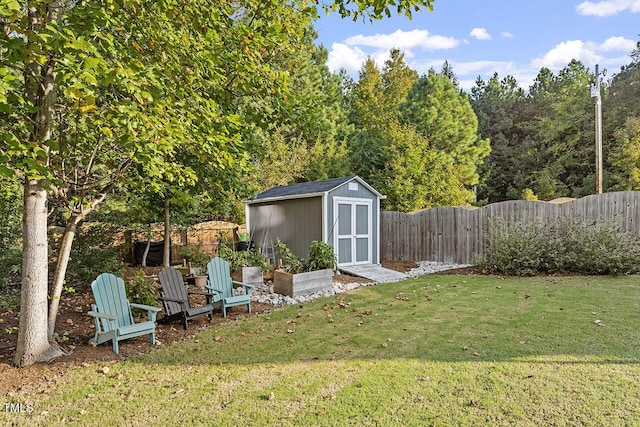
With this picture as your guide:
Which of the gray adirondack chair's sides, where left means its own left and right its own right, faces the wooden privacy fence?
left

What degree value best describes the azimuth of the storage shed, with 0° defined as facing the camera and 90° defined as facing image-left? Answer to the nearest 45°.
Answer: approximately 315°

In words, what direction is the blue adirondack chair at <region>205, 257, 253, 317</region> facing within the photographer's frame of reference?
facing the viewer and to the right of the viewer

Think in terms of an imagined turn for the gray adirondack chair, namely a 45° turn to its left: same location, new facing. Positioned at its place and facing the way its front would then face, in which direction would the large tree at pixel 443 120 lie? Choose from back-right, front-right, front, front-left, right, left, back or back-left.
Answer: front-left

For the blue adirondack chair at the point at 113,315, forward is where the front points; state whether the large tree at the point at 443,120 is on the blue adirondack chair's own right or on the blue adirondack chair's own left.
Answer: on the blue adirondack chair's own left

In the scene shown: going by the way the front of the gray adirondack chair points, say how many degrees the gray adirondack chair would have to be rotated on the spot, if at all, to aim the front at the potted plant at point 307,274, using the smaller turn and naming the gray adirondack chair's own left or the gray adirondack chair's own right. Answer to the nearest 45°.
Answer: approximately 90° to the gray adirondack chair's own left

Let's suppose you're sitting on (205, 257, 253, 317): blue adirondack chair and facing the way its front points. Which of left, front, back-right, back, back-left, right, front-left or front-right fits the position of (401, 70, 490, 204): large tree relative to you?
left

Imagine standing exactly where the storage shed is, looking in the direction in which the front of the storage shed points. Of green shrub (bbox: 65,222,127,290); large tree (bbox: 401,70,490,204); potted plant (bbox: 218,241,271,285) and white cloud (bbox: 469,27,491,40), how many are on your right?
2

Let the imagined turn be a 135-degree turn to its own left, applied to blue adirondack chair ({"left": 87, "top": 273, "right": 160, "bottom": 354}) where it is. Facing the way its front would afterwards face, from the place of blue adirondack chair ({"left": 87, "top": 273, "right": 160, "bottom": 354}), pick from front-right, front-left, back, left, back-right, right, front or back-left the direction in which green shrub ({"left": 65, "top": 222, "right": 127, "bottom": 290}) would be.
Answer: front

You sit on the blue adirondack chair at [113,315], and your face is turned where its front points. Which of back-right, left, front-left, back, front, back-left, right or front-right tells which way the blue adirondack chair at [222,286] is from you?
left

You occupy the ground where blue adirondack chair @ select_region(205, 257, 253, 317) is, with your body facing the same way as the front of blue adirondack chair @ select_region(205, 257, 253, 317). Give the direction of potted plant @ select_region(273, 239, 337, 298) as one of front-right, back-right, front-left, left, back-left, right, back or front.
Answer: left

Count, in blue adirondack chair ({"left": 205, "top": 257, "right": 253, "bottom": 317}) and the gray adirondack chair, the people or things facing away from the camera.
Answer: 0
